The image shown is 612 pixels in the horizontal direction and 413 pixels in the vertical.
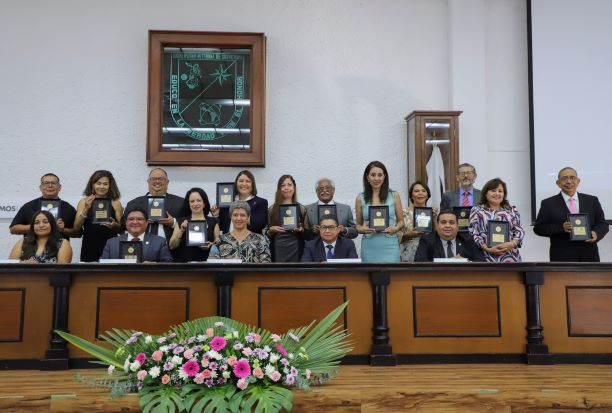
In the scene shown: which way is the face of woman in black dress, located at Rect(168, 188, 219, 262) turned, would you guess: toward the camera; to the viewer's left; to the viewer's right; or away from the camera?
toward the camera

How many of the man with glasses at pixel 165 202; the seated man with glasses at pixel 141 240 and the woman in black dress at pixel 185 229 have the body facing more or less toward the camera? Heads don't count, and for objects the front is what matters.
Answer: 3

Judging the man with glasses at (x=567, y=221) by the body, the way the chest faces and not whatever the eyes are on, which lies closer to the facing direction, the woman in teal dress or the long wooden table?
the long wooden table

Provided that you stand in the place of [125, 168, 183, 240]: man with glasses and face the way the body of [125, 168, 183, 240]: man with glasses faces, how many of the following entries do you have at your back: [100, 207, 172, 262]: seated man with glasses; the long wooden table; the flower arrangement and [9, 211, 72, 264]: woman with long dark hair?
0

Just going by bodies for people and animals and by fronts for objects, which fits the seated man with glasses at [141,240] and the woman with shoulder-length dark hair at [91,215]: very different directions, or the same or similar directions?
same or similar directions

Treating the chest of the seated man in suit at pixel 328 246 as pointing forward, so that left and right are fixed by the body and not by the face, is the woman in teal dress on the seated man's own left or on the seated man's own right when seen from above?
on the seated man's own left

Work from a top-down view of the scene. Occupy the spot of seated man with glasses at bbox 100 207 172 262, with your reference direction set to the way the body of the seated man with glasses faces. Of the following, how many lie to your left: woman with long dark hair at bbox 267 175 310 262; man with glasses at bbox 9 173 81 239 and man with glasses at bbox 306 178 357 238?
2

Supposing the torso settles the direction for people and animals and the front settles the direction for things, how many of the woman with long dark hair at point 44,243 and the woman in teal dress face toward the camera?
2

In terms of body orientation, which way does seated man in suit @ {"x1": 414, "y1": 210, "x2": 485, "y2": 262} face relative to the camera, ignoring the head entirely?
toward the camera

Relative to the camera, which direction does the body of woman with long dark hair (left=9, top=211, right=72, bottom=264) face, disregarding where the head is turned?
toward the camera

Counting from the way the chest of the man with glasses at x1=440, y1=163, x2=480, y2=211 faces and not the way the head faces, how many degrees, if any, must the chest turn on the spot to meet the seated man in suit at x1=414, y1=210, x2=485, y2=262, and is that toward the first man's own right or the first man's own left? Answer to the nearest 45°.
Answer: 0° — they already face them

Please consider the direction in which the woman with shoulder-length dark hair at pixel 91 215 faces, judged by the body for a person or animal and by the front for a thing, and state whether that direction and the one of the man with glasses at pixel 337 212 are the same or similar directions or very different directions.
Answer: same or similar directions

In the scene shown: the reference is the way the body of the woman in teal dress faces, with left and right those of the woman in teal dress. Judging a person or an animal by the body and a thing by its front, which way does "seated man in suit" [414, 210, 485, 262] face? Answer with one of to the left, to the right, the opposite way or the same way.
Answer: the same way

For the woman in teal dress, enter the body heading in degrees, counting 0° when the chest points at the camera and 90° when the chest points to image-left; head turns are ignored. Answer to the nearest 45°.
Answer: approximately 0°

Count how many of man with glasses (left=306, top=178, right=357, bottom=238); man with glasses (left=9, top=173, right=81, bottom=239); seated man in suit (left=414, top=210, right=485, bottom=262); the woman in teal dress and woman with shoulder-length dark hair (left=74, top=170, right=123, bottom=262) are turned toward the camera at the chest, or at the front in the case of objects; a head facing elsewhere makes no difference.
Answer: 5
